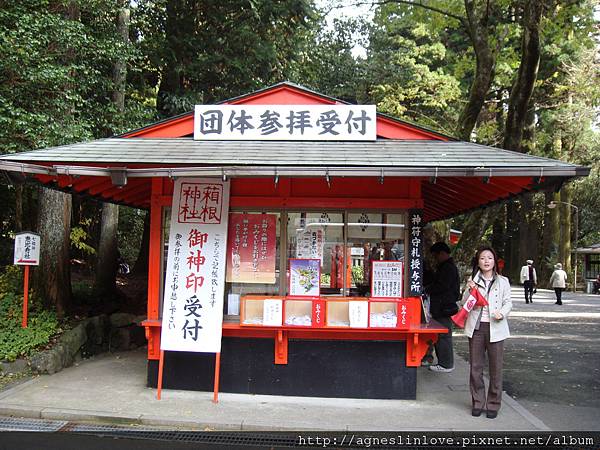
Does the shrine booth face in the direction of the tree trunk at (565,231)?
no

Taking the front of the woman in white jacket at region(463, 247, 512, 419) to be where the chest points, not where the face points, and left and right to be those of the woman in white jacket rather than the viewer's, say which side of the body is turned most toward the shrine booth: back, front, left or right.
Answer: right

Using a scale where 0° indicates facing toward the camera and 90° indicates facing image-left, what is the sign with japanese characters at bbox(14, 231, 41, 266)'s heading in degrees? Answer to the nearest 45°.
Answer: approximately 0°

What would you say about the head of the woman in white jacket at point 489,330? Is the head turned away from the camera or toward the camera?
toward the camera

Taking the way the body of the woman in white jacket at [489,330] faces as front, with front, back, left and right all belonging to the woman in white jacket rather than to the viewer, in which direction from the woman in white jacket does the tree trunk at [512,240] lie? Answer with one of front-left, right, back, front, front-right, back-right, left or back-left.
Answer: back

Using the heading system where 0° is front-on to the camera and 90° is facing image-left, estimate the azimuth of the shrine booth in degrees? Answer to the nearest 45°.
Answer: approximately 0°

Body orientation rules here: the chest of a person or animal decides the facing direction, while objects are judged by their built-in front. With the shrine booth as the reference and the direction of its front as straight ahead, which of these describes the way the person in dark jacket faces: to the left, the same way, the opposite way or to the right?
to the right

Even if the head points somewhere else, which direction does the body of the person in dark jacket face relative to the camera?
to the viewer's left

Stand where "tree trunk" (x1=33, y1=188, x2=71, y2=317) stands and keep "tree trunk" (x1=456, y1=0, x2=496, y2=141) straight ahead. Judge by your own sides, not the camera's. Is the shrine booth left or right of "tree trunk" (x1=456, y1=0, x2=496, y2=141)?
right

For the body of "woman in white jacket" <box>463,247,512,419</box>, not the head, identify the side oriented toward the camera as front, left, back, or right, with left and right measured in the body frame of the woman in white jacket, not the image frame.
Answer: front

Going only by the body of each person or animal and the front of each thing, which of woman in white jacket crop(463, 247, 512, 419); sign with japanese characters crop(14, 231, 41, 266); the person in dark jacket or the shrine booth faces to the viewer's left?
the person in dark jacket

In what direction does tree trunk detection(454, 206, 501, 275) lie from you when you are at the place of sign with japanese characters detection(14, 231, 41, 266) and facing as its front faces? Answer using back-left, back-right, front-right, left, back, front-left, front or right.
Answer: left

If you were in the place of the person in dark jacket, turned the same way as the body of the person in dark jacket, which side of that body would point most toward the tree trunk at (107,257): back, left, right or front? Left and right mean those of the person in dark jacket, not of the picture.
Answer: front

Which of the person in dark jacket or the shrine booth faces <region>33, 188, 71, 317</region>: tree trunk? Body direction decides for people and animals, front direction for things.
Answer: the person in dark jacket

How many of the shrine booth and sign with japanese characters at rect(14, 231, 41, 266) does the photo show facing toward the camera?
2

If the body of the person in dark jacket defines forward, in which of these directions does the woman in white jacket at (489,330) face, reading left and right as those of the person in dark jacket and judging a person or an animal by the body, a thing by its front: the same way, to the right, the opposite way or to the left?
to the left

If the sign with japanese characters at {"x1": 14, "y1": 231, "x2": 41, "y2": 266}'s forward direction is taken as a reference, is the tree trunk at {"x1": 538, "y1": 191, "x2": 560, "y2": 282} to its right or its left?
on its left
